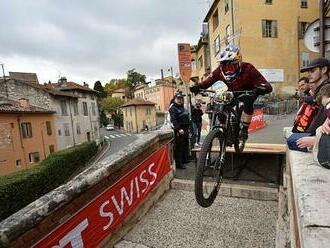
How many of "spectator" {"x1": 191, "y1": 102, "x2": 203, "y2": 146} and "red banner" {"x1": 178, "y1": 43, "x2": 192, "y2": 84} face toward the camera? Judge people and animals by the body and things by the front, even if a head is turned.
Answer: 2

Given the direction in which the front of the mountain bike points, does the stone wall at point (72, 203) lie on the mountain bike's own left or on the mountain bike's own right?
on the mountain bike's own right

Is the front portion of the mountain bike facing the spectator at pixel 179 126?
no

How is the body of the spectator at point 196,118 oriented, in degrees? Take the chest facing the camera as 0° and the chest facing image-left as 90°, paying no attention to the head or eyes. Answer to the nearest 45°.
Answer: approximately 0°

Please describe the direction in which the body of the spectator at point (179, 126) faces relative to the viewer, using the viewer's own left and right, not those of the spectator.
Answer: facing the viewer and to the right of the viewer

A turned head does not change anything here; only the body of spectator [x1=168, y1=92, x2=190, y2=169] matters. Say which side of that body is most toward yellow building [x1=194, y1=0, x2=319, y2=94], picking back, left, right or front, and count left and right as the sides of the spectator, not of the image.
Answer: left

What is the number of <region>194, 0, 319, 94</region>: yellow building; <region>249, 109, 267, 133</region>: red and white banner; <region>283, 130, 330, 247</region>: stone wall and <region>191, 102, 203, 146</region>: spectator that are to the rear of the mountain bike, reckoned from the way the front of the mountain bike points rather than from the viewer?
3

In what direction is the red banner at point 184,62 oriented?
toward the camera

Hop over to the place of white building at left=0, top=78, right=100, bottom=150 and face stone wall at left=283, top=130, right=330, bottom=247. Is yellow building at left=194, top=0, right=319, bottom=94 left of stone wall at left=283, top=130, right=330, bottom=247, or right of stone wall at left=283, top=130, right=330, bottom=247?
left

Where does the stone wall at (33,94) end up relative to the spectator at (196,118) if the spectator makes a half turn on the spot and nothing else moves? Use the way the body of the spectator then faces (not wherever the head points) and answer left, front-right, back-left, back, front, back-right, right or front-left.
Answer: front-left

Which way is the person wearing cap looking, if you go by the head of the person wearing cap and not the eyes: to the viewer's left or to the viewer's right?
to the viewer's left

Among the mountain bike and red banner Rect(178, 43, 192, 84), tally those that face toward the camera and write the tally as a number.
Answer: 2

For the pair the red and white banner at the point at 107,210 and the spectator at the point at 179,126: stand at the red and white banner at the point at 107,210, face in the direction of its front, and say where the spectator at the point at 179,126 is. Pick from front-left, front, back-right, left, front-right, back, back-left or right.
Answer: left
